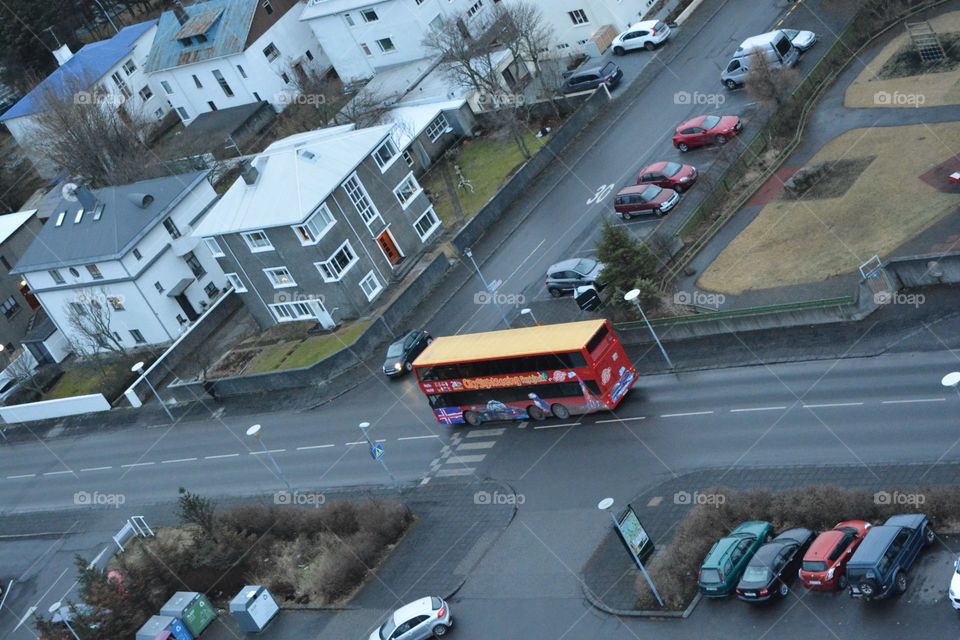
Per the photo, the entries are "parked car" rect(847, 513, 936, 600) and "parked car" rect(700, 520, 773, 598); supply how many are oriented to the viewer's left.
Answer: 0

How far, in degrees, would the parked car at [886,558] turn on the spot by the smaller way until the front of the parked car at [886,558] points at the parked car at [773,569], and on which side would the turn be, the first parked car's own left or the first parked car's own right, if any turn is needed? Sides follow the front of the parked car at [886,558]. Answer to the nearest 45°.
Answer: approximately 90° to the first parked car's own left

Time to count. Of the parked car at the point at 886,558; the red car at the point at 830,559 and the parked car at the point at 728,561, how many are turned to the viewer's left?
0

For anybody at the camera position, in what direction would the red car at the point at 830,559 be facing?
facing away from the viewer and to the right of the viewer

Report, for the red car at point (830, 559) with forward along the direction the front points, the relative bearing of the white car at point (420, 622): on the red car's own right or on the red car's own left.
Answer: on the red car's own left

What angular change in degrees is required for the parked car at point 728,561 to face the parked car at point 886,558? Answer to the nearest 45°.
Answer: approximately 90° to its right

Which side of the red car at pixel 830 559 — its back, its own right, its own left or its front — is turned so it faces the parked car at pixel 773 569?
left

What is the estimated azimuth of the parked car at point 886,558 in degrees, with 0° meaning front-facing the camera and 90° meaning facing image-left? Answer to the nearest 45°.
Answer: approximately 225°

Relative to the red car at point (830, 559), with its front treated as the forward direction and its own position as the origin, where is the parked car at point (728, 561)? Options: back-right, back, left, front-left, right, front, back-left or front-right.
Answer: left

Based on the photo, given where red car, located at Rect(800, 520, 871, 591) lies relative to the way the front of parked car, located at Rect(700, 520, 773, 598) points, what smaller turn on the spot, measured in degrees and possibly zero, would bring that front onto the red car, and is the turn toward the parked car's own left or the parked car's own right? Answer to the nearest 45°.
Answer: approximately 90° to the parked car's own right

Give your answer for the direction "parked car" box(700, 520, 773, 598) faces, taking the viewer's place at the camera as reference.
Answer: facing away from the viewer and to the right of the viewer

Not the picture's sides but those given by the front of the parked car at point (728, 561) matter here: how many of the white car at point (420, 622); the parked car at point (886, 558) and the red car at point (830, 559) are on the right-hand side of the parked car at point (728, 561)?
2

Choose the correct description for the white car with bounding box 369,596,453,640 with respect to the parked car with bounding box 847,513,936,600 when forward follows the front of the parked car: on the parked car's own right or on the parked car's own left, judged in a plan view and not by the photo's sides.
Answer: on the parked car's own left
